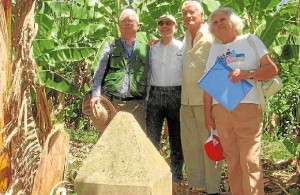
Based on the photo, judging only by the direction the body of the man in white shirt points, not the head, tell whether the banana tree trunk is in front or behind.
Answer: in front

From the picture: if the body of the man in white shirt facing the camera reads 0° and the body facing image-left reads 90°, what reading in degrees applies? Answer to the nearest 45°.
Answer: approximately 0°

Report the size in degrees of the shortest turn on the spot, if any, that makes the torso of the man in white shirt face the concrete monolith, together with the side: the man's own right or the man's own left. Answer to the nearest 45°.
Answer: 0° — they already face it
